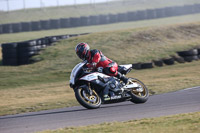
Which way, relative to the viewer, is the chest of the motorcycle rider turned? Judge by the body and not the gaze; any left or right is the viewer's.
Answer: facing to the left of the viewer

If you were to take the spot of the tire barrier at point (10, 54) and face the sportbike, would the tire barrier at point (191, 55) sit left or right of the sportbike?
left

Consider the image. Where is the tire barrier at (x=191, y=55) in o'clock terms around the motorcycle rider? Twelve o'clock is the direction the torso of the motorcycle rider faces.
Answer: The tire barrier is roughly at 4 o'clock from the motorcycle rider.

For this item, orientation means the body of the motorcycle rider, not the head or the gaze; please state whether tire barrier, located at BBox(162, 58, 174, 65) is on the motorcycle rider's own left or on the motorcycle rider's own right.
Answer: on the motorcycle rider's own right

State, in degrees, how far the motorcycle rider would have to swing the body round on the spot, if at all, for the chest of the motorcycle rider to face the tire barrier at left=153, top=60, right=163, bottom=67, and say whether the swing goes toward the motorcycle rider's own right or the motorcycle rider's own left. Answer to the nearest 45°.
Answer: approximately 90° to the motorcycle rider's own right

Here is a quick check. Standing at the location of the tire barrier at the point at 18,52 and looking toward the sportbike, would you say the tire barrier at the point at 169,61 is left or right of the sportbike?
left

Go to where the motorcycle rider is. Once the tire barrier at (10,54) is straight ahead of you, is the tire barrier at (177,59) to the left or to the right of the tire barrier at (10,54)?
right

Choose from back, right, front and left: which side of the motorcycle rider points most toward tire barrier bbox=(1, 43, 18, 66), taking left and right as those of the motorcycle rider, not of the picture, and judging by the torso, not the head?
right

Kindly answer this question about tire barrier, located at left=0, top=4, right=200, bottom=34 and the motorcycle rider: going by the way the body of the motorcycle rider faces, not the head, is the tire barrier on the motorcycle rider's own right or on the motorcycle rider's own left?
on the motorcycle rider's own right
